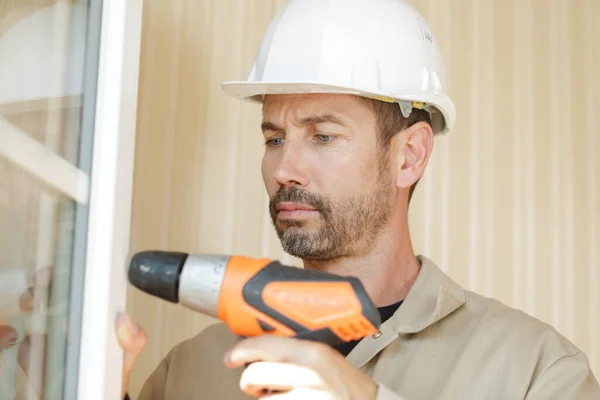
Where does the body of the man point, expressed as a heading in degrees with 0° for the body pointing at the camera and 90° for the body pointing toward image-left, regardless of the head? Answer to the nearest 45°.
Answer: approximately 45°

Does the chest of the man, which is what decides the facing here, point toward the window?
yes
